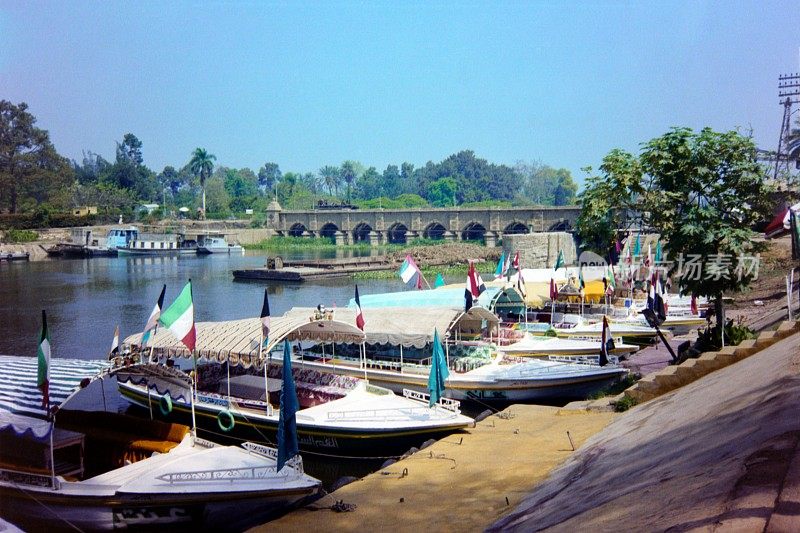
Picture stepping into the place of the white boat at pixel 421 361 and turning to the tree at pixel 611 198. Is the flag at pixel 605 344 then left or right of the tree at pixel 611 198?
right

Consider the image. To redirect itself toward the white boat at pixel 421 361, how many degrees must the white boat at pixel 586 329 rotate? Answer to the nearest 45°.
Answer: approximately 135° to its right

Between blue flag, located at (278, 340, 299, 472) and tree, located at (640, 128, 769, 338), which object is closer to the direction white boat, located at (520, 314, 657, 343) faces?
the tree

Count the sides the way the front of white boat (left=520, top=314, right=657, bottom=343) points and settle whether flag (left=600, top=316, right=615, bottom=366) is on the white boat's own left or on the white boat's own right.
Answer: on the white boat's own right

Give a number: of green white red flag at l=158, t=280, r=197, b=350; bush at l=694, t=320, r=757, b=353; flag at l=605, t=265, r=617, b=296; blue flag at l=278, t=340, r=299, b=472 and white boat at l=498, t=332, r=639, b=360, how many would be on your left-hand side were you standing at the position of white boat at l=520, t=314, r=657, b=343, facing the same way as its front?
1

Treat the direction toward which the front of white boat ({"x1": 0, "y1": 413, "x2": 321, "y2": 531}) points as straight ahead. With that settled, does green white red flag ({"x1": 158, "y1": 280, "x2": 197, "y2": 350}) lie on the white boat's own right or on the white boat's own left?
on the white boat's own left

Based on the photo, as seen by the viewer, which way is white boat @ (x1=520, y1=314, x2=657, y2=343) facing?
to the viewer's right

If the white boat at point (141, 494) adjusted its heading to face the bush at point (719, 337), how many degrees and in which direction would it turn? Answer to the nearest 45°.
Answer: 0° — it already faces it

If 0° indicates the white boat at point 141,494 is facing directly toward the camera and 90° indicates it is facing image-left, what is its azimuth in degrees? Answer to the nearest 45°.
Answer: approximately 270°

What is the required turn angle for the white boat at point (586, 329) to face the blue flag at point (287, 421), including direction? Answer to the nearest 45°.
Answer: approximately 90° to its right

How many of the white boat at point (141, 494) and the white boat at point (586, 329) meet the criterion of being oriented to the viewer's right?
2

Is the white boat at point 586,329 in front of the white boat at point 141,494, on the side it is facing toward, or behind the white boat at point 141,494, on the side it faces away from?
in front

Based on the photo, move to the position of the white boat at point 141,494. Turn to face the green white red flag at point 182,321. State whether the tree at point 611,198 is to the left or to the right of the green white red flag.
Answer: right

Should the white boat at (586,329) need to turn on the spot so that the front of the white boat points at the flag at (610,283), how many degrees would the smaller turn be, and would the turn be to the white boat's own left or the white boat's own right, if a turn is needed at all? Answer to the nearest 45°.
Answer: approximately 90° to the white boat's own left
